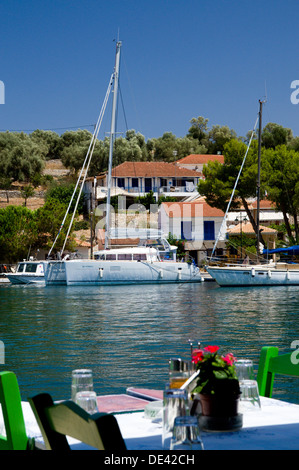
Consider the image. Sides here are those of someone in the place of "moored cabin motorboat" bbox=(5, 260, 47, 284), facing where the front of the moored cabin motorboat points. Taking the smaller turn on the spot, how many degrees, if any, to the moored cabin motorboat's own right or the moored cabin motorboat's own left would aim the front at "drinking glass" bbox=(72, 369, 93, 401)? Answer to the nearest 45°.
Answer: approximately 90° to the moored cabin motorboat's own left

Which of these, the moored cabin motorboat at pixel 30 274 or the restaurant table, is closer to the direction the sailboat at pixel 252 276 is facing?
the moored cabin motorboat

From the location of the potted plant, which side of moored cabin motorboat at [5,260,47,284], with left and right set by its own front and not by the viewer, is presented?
left

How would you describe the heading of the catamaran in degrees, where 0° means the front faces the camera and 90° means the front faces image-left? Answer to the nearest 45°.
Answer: approximately 90°

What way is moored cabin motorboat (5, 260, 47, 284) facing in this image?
to the viewer's left

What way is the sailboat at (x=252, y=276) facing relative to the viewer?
to the viewer's left

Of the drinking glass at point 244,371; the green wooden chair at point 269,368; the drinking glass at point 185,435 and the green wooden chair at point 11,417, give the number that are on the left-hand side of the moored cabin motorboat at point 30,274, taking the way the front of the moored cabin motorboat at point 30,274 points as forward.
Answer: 4

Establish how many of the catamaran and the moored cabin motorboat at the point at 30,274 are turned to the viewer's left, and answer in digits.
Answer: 2

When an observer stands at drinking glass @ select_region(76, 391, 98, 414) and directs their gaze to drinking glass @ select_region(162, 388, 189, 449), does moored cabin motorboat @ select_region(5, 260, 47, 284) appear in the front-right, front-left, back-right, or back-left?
back-left

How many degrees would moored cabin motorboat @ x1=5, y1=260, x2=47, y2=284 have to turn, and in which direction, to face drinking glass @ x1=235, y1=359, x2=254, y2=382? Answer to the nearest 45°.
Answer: approximately 90° to its left

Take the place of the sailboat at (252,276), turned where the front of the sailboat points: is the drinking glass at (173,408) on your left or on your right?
on your left

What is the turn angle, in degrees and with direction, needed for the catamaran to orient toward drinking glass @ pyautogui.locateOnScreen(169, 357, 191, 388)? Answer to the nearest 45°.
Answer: approximately 90° to its left

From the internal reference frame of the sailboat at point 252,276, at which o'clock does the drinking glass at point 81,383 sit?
The drinking glass is roughly at 9 o'clock from the sailboat.
